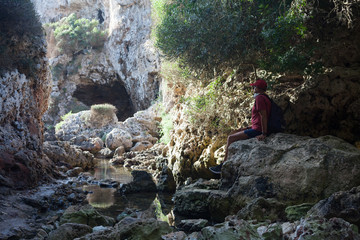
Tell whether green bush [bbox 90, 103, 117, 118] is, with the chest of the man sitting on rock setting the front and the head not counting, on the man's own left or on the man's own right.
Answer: on the man's own right

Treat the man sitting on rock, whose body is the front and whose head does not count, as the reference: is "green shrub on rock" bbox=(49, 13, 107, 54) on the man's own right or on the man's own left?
on the man's own right

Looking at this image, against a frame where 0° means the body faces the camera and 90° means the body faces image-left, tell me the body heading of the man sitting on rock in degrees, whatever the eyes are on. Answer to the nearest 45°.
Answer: approximately 90°
